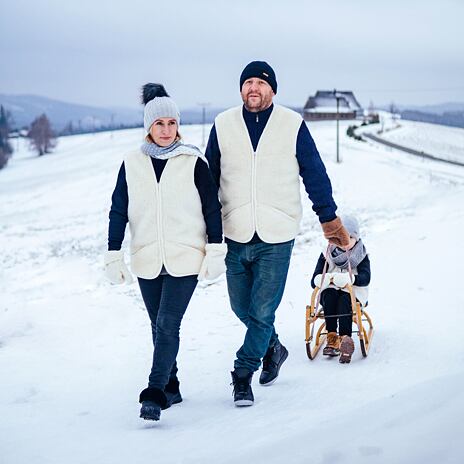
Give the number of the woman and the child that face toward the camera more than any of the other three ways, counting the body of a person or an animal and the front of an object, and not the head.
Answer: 2

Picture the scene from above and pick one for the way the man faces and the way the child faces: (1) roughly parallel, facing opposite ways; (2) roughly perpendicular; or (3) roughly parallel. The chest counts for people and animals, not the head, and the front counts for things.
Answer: roughly parallel

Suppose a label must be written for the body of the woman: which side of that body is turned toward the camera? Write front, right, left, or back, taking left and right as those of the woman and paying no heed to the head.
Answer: front

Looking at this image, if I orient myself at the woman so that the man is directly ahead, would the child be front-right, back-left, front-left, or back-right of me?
front-left

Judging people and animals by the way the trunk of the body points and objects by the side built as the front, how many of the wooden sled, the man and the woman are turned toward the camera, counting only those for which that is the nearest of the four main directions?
3

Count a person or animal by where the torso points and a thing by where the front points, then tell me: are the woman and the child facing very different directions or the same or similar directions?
same or similar directions

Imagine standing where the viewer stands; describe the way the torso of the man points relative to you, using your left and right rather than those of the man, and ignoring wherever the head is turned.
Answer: facing the viewer

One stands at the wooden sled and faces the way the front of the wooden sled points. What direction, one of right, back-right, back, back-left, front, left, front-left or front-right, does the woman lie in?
front-right

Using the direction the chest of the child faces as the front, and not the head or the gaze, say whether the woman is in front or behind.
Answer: in front

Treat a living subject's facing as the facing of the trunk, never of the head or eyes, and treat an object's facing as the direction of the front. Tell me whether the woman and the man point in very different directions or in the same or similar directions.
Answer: same or similar directions

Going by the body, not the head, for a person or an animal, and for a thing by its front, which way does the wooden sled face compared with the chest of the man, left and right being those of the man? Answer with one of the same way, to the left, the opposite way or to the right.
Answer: the same way

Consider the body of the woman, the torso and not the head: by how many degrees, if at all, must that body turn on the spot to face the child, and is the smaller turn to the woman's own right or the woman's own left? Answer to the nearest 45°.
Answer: approximately 135° to the woman's own left

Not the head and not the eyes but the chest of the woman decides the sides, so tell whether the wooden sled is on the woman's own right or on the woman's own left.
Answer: on the woman's own left

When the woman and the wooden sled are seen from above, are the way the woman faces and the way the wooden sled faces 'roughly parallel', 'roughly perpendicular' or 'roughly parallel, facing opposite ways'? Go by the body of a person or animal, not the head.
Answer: roughly parallel
